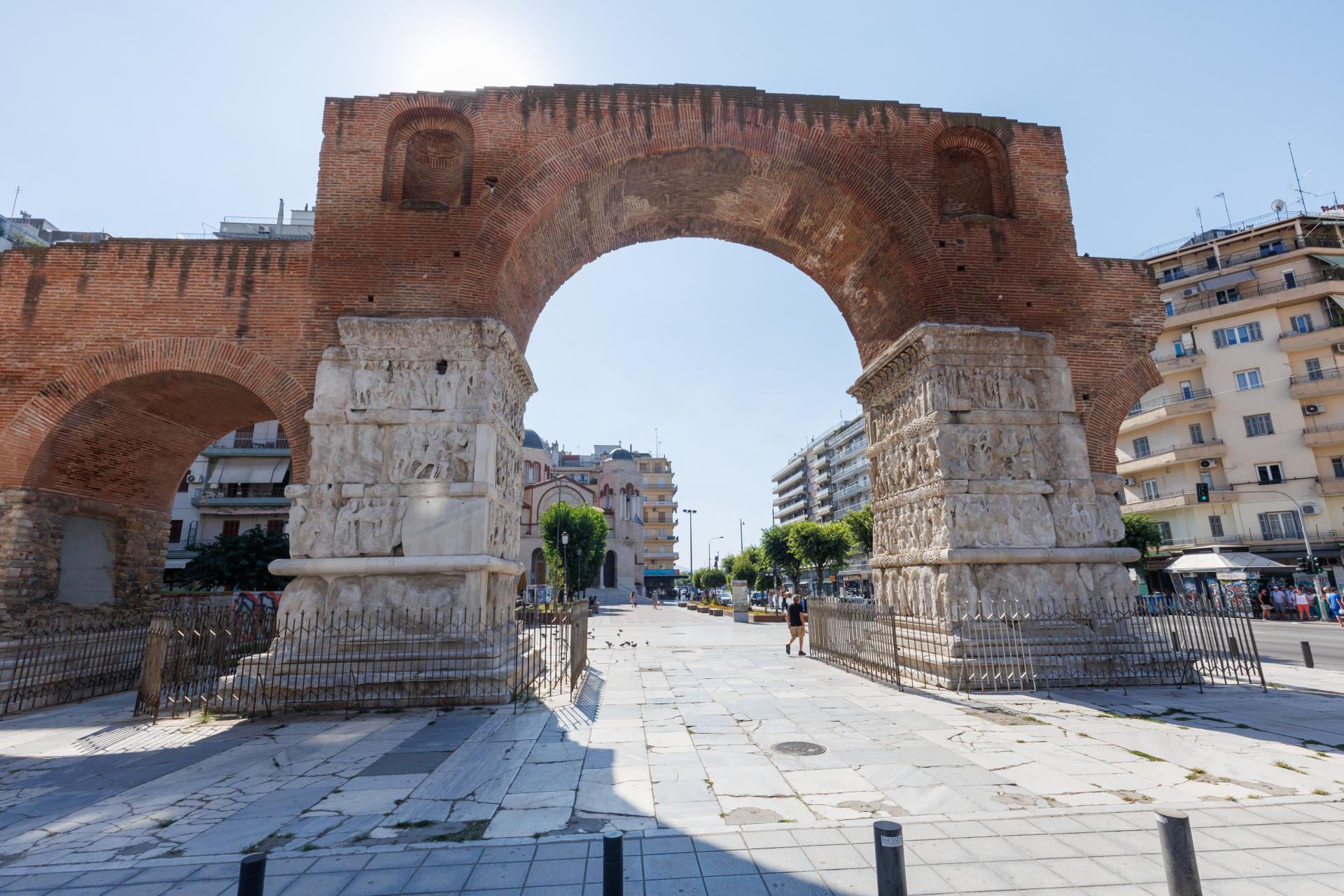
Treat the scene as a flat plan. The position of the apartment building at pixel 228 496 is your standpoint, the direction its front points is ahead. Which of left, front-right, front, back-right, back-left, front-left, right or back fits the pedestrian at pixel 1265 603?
front-left

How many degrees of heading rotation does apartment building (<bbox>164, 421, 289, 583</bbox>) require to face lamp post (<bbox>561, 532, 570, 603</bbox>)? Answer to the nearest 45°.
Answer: approximately 90° to its left

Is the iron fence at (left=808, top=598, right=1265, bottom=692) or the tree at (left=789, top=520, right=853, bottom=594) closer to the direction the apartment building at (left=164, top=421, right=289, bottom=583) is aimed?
the iron fence

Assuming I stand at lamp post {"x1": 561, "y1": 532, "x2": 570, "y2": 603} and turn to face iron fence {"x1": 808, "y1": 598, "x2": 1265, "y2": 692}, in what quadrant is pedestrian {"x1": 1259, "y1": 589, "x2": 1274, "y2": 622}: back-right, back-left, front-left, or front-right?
front-left

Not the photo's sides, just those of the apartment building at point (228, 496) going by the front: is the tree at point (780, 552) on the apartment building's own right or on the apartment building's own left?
on the apartment building's own left

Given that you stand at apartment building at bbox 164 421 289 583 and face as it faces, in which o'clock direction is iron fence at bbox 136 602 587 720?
The iron fence is roughly at 12 o'clock from the apartment building.

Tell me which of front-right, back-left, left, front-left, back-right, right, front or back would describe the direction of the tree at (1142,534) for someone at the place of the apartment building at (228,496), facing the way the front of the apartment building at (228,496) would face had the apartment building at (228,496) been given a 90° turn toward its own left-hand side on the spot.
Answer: front-right

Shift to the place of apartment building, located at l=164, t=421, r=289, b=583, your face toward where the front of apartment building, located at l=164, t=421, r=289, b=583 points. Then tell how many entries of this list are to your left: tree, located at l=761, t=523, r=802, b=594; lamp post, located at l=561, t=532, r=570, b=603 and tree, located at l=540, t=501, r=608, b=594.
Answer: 3

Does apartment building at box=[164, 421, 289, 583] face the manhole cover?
yes

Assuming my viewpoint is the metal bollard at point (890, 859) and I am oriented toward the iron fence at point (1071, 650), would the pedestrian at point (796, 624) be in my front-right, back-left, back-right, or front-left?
front-left

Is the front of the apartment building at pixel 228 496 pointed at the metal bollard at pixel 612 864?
yes

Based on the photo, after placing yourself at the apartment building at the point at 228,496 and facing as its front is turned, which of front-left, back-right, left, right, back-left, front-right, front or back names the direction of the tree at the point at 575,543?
left

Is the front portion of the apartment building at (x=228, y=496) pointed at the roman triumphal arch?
yes

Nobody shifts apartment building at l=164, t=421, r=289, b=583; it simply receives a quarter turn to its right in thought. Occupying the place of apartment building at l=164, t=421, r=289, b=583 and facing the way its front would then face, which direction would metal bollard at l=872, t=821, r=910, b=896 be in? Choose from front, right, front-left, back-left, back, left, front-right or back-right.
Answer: left

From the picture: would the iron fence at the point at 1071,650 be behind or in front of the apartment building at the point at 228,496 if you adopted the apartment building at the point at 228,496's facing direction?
in front

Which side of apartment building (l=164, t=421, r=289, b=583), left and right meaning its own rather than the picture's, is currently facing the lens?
front

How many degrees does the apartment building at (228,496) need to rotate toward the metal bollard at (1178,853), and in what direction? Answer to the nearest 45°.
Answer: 0° — it already faces it
